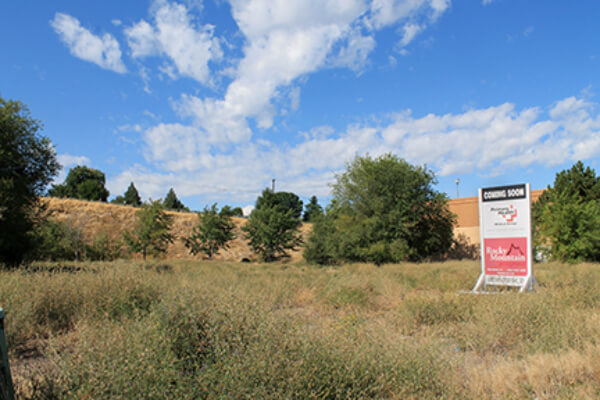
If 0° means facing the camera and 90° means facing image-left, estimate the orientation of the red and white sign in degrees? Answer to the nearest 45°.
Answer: approximately 0°

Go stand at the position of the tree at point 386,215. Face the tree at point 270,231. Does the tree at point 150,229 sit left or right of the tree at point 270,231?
left

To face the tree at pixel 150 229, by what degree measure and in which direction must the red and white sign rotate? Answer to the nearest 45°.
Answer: approximately 90° to its right

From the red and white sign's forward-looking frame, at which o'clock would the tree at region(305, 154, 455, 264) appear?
The tree is roughly at 5 o'clock from the red and white sign.

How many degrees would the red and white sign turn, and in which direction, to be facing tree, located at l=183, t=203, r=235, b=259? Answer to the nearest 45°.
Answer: approximately 135° to its right

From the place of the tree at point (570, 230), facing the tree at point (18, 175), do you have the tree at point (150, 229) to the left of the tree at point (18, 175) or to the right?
right

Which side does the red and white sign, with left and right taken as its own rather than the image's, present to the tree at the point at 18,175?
right

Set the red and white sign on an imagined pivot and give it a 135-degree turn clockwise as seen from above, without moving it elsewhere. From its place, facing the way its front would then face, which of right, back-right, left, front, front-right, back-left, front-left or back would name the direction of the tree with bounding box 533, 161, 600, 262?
front-right

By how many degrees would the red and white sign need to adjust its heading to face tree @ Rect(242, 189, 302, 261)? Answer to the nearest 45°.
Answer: approximately 135° to its right
